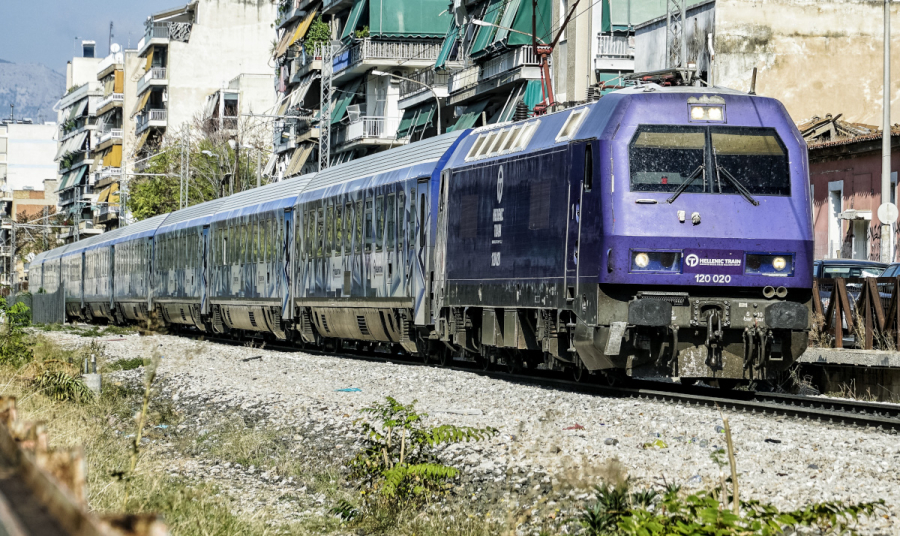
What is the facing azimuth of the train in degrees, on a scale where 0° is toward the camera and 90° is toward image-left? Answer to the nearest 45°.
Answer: approximately 315°

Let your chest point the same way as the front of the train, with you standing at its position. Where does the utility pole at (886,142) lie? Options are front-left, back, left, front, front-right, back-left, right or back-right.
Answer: left

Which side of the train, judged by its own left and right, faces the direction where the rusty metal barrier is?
front
